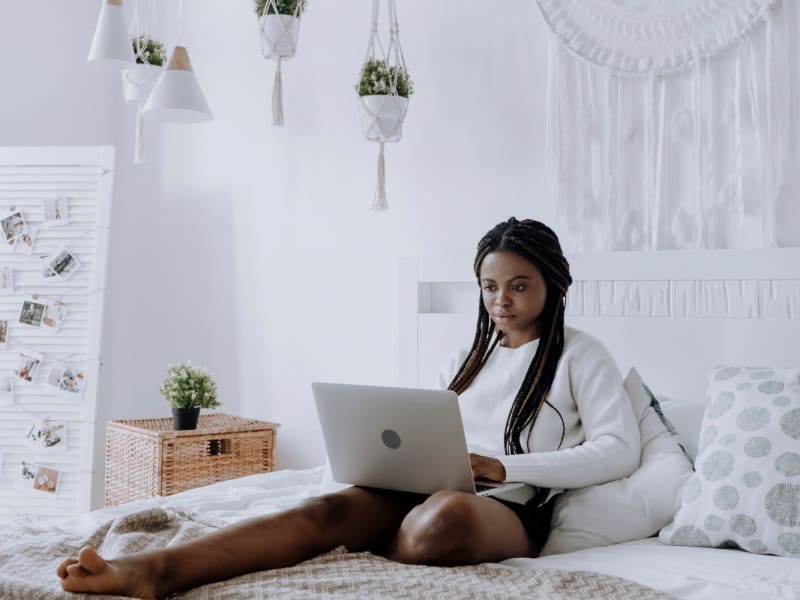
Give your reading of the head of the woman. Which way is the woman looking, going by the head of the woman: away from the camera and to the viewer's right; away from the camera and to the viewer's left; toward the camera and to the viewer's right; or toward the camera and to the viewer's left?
toward the camera and to the viewer's left

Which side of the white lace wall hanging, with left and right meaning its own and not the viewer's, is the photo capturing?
front

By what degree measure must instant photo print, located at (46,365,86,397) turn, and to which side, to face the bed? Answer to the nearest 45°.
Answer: approximately 45° to its left

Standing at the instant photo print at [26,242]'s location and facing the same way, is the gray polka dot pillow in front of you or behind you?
in front

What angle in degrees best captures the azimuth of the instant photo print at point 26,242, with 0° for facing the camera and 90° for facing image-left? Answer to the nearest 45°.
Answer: approximately 0°

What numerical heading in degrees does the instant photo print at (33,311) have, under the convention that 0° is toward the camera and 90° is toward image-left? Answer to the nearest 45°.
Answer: approximately 0°

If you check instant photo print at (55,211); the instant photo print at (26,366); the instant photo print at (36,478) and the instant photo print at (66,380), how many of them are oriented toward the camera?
4

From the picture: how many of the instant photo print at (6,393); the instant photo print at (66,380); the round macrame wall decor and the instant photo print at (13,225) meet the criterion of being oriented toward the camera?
4

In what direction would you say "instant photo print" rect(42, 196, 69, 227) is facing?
toward the camera

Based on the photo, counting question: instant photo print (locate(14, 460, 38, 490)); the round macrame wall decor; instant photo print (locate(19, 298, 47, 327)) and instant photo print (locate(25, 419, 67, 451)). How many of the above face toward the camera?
4

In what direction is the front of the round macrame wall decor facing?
toward the camera
